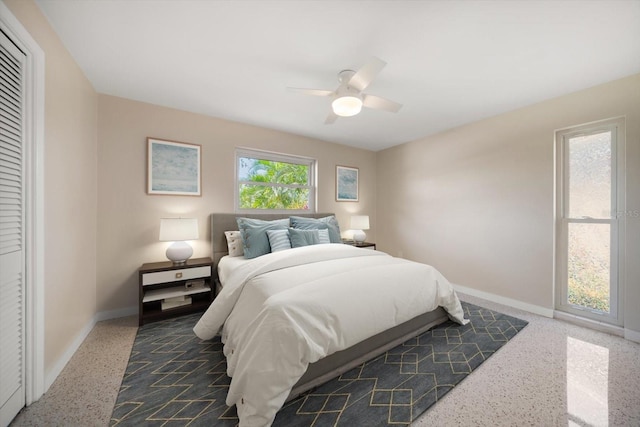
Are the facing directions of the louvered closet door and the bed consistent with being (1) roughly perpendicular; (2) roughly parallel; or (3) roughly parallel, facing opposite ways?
roughly perpendicular

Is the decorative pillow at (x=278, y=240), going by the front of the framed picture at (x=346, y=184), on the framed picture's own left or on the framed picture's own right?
on the framed picture's own right

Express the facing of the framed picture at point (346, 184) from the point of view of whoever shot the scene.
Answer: facing the viewer and to the right of the viewer

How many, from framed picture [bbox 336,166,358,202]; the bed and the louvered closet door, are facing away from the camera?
0

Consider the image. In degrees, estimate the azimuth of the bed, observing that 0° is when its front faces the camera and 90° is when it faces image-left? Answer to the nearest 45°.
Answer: approximately 315°

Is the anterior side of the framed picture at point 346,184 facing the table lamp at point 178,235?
no

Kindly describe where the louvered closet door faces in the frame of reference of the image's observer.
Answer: facing to the right of the viewer

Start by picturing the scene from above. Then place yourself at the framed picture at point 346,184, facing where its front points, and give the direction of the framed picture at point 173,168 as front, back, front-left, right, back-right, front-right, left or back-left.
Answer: right

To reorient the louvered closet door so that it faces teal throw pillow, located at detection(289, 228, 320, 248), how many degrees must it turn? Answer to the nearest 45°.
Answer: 0° — it already faces it

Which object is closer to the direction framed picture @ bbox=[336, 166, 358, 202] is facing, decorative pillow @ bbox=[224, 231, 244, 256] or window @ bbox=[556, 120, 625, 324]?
the window

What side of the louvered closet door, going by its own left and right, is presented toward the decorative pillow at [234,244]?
front

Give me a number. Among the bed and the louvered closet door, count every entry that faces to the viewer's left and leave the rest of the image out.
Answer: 0

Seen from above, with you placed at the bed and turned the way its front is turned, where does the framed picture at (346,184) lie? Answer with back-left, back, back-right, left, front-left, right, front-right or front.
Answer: back-left

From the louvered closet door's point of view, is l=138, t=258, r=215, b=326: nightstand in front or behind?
in front

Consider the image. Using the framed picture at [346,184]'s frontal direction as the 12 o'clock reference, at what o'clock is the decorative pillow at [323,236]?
The decorative pillow is roughly at 2 o'clock from the framed picture.
